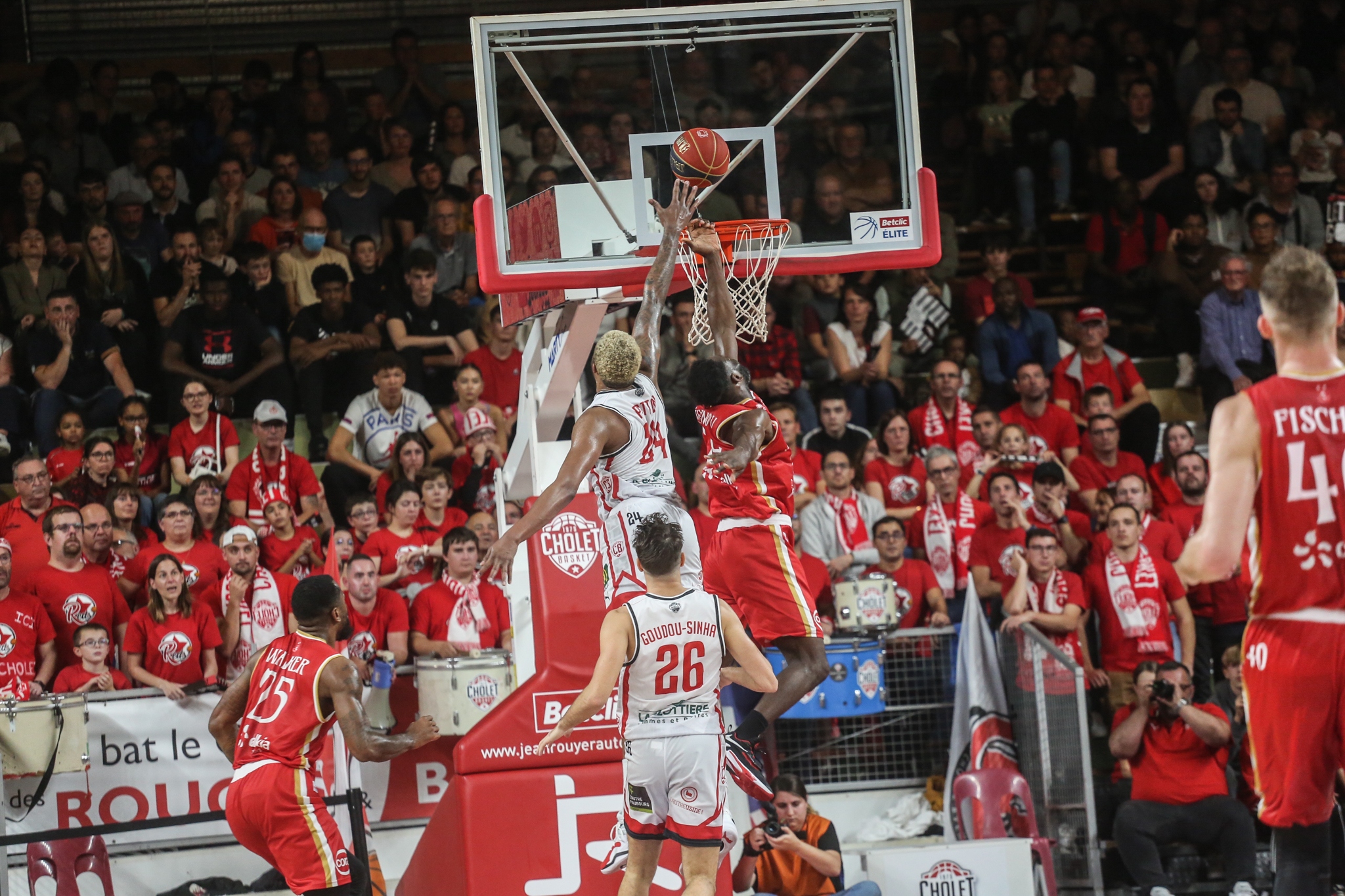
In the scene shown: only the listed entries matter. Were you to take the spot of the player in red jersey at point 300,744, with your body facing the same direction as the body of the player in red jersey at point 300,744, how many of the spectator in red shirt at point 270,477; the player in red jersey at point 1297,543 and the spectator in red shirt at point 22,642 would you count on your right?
1

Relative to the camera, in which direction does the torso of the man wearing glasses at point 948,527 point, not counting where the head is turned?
toward the camera

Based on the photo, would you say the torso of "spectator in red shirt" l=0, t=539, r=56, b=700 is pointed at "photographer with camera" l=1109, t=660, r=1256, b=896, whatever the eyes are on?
no

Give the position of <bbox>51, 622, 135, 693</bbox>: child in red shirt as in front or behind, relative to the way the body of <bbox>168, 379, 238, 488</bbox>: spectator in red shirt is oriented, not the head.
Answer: in front

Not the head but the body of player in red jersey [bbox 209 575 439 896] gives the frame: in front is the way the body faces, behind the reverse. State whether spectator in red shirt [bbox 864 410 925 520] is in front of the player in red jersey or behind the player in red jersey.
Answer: in front

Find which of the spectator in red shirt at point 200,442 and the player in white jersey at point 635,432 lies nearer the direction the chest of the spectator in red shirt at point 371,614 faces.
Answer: the player in white jersey

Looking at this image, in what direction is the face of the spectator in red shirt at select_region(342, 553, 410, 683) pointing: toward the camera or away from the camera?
toward the camera

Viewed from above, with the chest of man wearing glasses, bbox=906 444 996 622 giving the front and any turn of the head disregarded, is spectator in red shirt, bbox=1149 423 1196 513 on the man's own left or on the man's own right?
on the man's own left

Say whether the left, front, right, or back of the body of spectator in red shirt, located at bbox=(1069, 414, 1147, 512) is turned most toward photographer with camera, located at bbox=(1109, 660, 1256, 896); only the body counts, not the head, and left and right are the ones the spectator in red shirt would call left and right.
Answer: front

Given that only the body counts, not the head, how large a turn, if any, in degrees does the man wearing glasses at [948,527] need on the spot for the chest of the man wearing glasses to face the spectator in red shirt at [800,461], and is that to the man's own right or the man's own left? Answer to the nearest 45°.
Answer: approximately 90° to the man's own right

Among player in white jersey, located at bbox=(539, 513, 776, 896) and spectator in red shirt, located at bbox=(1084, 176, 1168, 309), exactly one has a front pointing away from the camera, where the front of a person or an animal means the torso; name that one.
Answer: the player in white jersey

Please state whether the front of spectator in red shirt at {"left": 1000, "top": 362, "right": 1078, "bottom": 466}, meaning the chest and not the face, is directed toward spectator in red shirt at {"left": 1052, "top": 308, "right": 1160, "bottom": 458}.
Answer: no

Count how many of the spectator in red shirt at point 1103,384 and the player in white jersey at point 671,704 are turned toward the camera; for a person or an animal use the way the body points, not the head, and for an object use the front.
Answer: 1

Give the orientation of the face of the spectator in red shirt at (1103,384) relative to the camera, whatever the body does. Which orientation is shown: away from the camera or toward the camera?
toward the camera

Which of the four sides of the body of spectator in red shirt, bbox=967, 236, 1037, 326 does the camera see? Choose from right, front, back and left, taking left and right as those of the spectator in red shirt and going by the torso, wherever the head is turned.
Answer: front

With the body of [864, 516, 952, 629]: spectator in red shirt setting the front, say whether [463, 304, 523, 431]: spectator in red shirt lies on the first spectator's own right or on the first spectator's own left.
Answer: on the first spectator's own right

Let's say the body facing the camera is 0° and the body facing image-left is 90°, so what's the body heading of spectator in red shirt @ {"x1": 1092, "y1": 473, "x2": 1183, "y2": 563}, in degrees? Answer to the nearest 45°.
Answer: approximately 0°
